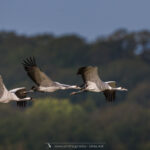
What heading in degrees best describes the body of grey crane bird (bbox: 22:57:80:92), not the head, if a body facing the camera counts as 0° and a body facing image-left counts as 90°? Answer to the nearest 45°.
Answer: approximately 270°

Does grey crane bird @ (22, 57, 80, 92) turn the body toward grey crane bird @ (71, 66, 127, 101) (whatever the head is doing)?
yes

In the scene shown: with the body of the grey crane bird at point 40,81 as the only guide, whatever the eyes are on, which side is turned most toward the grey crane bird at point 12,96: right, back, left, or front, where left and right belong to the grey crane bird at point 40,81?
back
